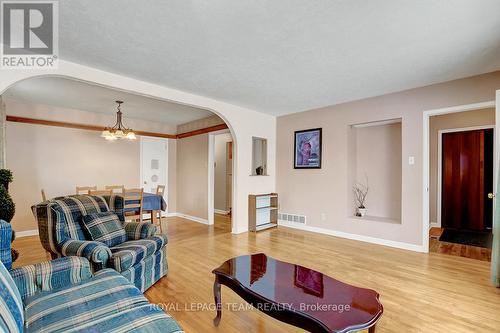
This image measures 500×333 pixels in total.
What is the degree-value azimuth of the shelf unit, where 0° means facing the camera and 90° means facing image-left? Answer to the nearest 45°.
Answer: approximately 315°

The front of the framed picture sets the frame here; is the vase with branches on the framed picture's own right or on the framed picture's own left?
on the framed picture's own left

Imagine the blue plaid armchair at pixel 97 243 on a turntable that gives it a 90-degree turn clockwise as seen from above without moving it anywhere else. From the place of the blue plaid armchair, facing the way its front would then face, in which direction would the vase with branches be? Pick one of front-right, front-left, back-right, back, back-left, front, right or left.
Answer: back-left

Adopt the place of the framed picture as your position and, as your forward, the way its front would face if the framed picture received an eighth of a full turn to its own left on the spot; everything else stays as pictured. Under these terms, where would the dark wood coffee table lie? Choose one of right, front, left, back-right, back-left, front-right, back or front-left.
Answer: front

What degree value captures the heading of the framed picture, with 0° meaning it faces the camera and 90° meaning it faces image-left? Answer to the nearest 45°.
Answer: approximately 45°

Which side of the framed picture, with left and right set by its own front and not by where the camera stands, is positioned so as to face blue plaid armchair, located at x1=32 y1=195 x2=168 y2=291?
front

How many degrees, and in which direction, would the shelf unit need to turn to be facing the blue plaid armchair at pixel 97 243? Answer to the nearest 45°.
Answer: approximately 90° to its right

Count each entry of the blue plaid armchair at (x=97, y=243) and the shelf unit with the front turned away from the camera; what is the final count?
0

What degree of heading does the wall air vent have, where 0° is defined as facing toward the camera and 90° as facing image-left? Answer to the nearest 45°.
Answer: approximately 45°

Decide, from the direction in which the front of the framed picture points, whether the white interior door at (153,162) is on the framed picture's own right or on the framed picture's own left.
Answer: on the framed picture's own right

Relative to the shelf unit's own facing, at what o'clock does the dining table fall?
The dining table is roughly at 4 o'clock from the shelf unit.

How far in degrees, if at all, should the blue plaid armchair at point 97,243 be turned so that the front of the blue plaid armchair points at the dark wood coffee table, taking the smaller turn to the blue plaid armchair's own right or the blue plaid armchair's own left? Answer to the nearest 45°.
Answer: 0° — it already faces it

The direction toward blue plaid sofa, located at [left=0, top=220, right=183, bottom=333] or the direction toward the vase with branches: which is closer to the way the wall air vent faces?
the blue plaid sofa
